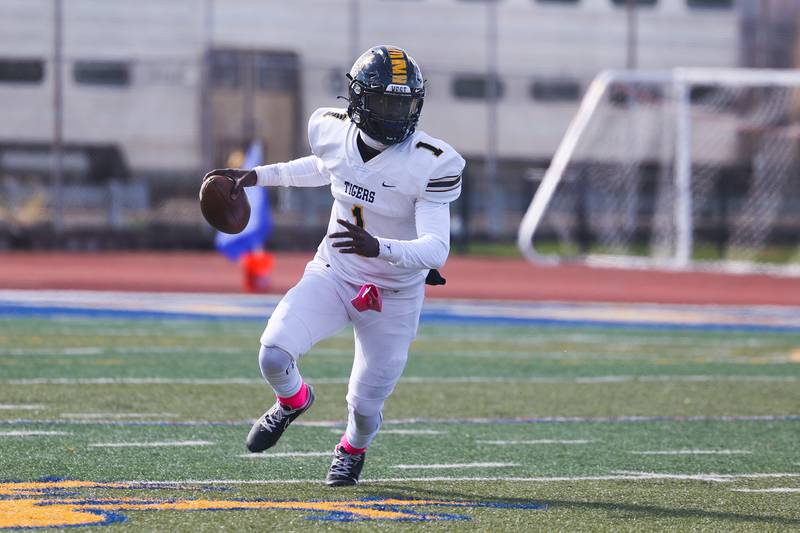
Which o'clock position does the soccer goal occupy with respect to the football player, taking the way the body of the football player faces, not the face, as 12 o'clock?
The soccer goal is roughly at 5 o'clock from the football player.

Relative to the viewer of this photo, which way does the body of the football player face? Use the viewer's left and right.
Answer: facing the viewer and to the left of the viewer

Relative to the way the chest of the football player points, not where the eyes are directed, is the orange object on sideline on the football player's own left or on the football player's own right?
on the football player's own right
